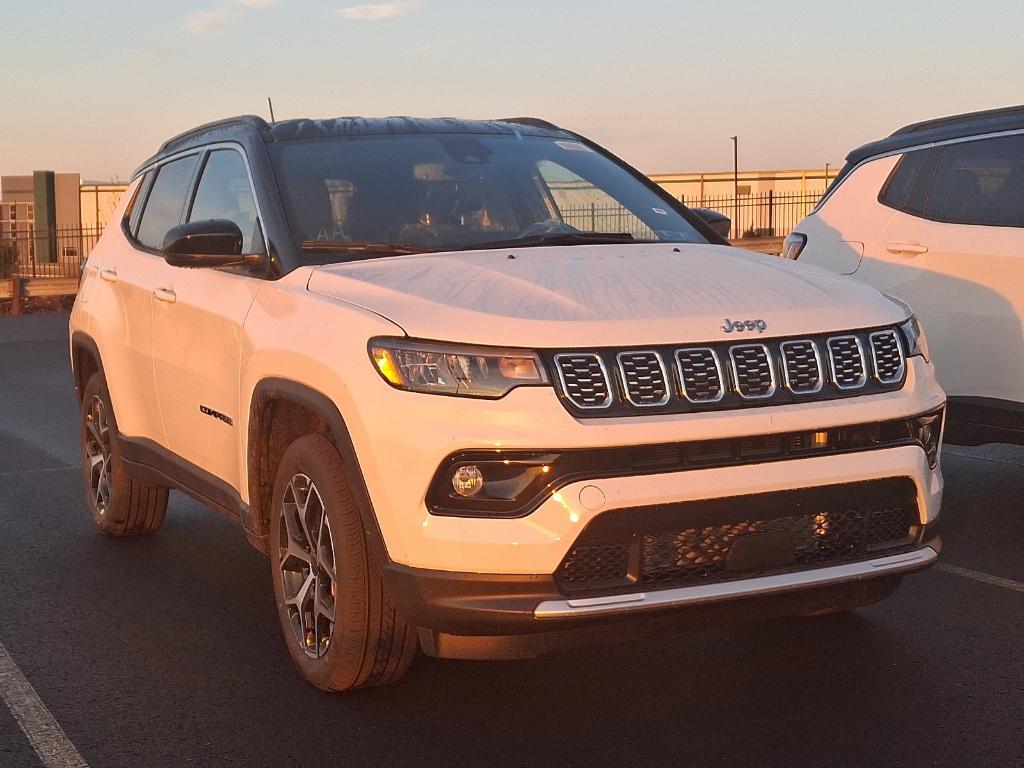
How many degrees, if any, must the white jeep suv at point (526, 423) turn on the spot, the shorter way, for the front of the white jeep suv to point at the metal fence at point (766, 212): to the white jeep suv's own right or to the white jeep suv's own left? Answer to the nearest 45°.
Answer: approximately 135° to the white jeep suv's own left

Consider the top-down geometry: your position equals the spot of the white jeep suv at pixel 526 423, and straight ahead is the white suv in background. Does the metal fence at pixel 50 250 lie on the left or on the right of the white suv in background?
left

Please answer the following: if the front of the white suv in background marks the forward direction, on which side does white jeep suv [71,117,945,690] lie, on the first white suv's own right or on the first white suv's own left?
on the first white suv's own right

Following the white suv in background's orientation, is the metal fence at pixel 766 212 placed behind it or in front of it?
behind

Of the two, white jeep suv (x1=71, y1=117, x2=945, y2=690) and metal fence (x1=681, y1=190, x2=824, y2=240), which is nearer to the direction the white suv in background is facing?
the white jeep suv

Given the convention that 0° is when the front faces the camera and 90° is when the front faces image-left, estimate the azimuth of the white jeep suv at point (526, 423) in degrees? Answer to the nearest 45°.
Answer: approximately 315°

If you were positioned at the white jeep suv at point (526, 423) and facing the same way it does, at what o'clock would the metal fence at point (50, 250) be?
The metal fence is roughly at 7 o'clock from the white jeep suv.
